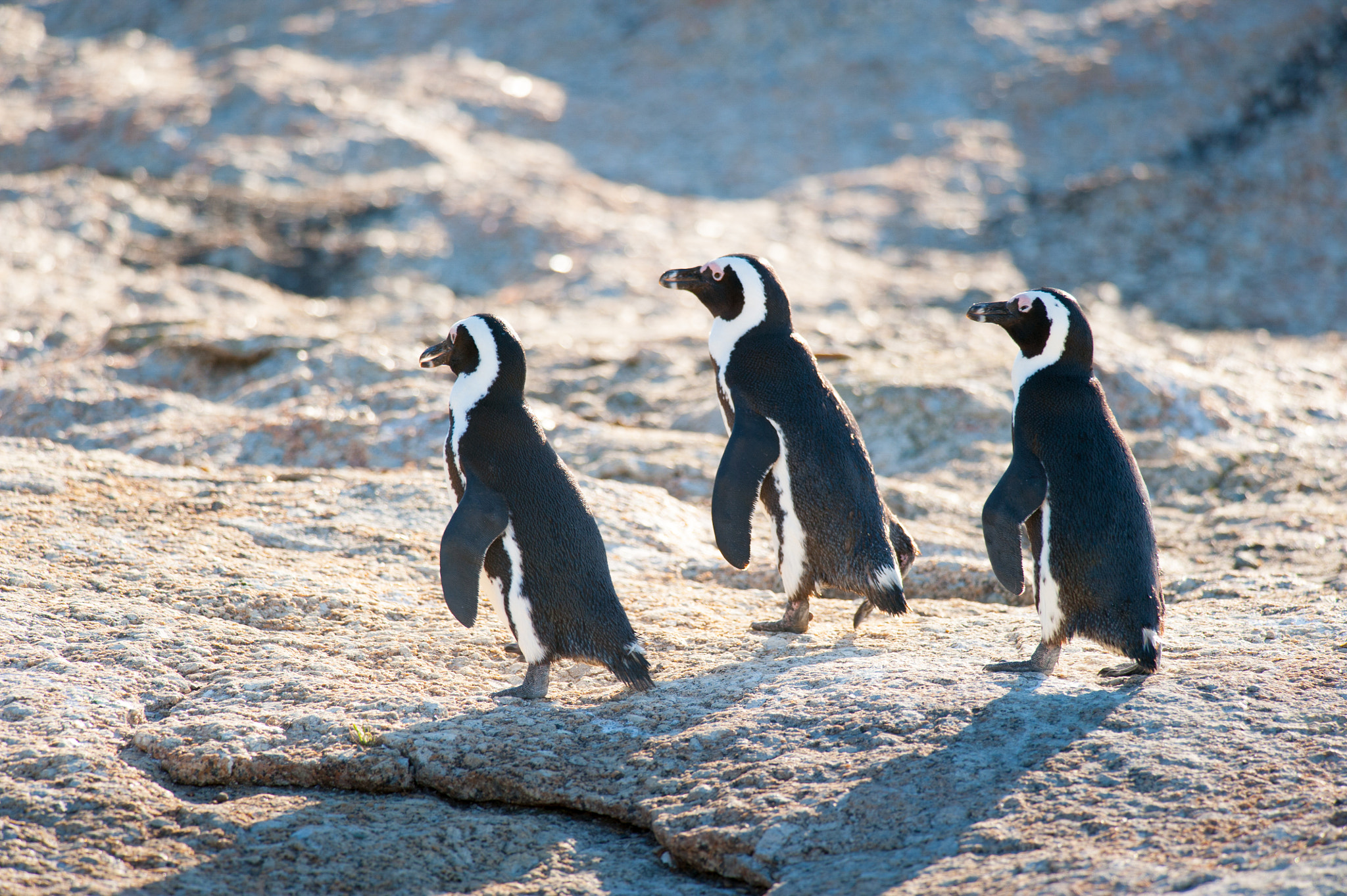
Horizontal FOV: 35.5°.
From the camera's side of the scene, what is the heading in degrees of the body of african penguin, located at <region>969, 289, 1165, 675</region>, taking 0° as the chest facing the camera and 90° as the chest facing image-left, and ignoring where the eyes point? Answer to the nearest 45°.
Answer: approximately 90°

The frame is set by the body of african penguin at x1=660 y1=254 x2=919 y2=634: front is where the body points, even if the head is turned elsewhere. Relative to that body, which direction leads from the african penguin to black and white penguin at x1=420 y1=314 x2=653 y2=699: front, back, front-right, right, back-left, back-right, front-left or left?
front-left

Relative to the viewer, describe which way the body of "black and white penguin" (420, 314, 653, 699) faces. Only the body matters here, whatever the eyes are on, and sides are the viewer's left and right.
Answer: facing to the left of the viewer

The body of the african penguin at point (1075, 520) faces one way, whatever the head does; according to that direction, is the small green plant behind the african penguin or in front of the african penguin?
in front
